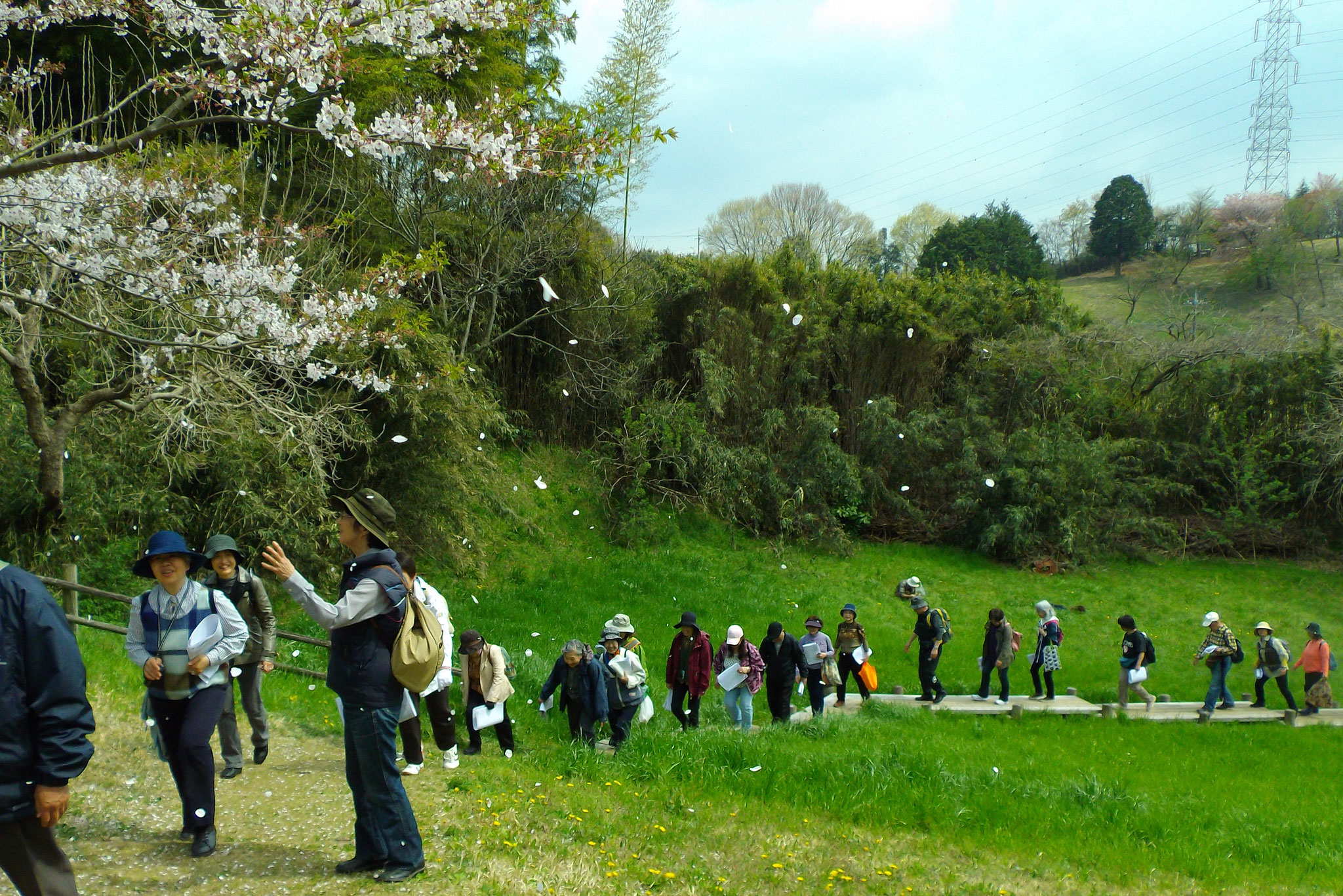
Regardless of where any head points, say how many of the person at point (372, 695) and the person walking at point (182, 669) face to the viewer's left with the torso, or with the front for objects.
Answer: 1

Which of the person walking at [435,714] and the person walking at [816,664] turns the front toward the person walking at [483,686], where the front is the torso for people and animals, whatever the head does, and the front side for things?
the person walking at [816,664]

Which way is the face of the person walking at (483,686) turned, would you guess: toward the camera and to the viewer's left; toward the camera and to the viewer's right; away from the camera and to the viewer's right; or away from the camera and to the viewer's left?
toward the camera and to the viewer's left

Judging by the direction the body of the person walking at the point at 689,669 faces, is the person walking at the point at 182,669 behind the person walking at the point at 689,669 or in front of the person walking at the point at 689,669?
in front

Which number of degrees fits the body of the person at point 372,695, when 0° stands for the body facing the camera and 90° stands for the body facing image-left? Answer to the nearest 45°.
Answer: approximately 90°

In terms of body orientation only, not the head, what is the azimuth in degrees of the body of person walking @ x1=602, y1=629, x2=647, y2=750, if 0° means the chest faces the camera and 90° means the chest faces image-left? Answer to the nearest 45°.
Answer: approximately 45°

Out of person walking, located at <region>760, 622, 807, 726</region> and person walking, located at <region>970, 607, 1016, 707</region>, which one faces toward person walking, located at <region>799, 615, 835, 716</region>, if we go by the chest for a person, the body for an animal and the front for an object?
person walking, located at <region>970, 607, 1016, 707</region>

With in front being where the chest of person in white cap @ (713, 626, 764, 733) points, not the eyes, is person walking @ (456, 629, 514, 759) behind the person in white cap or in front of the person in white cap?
in front

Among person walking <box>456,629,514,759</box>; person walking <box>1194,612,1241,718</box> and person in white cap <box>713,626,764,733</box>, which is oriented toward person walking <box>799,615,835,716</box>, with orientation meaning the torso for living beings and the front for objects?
person walking <box>1194,612,1241,718</box>

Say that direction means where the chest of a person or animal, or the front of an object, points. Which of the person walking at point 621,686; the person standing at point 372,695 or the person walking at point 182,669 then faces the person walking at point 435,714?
the person walking at point 621,686

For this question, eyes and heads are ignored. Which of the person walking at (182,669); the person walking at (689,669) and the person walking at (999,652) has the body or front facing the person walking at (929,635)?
the person walking at (999,652)

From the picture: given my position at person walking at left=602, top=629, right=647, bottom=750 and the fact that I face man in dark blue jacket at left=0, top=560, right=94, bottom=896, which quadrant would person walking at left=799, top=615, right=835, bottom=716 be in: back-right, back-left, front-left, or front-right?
back-left
